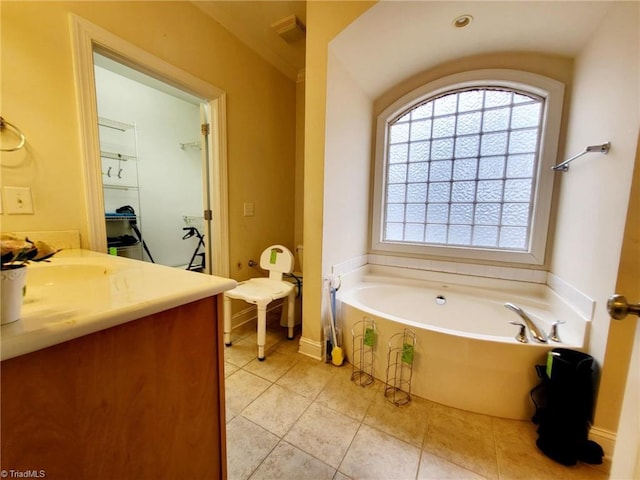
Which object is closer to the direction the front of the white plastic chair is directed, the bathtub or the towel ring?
the towel ring

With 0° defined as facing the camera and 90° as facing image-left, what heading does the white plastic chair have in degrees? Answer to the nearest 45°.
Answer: approximately 45°

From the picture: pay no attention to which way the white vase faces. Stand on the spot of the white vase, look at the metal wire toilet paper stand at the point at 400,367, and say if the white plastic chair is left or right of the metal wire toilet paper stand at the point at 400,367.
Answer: left

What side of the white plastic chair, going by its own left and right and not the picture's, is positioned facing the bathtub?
left

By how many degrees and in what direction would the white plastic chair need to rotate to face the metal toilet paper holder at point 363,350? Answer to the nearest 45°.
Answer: approximately 90° to its left

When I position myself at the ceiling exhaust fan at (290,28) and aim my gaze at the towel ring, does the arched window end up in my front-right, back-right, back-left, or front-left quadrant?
back-left

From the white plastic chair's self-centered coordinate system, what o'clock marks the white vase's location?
The white vase is roughly at 11 o'clock from the white plastic chair.

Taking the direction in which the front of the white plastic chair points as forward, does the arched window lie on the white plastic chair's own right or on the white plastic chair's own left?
on the white plastic chair's own left

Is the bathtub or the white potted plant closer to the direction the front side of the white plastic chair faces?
the white potted plant

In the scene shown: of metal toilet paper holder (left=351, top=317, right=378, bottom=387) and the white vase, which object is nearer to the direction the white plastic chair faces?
the white vase

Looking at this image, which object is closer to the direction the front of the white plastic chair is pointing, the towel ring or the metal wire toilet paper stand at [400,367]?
the towel ring

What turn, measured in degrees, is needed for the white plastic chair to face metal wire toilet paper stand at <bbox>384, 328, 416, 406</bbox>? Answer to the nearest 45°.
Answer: approximately 90° to its left
